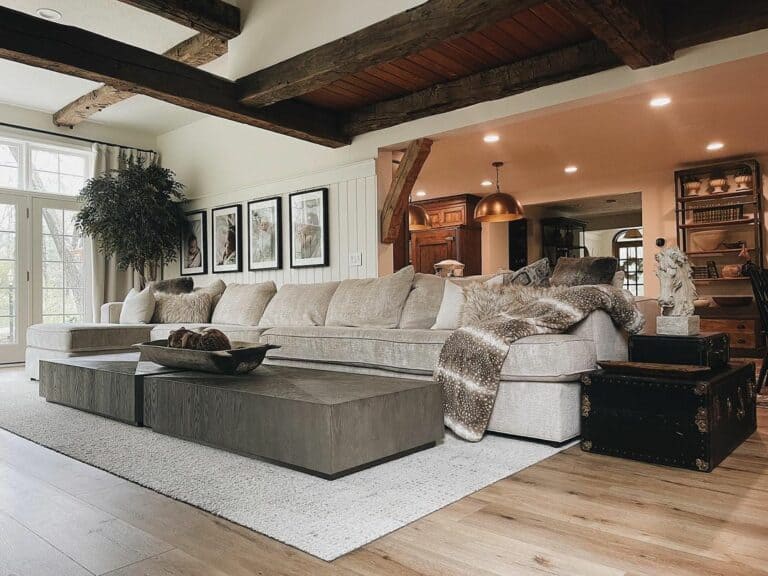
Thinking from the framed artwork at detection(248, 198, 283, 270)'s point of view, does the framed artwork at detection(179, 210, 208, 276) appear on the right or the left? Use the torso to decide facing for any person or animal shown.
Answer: on its right

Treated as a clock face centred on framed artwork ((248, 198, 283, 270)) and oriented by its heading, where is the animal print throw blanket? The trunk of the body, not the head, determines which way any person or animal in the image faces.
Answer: The animal print throw blanket is roughly at 10 o'clock from the framed artwork.

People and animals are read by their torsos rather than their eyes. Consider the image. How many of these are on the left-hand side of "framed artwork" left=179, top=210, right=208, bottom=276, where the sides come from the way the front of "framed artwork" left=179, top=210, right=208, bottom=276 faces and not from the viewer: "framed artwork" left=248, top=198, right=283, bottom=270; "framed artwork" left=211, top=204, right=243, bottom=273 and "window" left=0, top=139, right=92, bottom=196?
2

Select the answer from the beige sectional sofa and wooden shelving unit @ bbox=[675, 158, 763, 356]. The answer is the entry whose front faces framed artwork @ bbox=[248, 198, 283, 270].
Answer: the wooden shelving unit

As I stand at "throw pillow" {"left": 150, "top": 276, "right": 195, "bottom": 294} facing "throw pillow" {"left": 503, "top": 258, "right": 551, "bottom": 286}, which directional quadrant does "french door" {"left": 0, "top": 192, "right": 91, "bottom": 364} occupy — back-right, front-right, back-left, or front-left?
back-right

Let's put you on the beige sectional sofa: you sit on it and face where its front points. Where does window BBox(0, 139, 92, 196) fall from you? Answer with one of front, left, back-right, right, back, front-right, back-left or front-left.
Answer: right

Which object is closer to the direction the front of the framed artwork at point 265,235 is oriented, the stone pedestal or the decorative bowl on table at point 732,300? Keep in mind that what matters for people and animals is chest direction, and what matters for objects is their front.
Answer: the stone pedestal

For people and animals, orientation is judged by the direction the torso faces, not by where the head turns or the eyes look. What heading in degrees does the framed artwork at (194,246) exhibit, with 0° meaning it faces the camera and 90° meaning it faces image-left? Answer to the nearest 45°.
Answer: approximately 45°

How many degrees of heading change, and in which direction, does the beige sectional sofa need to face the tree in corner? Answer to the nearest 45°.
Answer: approximately 90° to its right

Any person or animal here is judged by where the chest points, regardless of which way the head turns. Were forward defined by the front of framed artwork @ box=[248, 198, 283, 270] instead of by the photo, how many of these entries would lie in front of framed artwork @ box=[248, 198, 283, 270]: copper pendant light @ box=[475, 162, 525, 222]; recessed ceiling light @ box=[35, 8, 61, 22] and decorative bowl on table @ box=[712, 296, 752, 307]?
1

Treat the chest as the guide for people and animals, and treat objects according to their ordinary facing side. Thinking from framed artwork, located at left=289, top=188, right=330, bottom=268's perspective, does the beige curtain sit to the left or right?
on its right

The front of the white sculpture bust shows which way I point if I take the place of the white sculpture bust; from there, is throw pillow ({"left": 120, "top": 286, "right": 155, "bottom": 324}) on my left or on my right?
on my right

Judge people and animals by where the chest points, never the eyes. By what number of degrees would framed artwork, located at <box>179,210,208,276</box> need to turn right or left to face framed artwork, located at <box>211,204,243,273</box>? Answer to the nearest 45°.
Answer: approximately 90° to its left

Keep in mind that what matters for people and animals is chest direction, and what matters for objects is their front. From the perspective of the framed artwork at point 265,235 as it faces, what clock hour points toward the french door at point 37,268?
The french door is roughly at 2 o'clock from the framed artwork.
